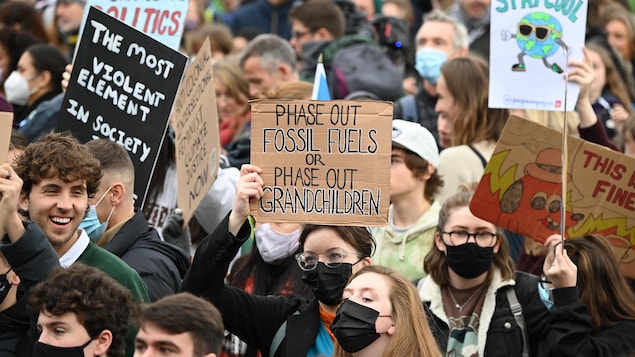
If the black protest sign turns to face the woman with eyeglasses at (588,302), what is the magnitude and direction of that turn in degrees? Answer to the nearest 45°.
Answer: approximately 45° to its left

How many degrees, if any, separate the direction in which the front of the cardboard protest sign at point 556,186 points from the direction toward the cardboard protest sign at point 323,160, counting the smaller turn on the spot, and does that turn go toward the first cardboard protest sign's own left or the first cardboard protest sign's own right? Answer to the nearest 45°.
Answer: approximately 45° to the first cardboard protest sign's own right

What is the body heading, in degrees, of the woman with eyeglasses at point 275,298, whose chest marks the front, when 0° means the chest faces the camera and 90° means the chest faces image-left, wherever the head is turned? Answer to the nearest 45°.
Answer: approximately 45°
